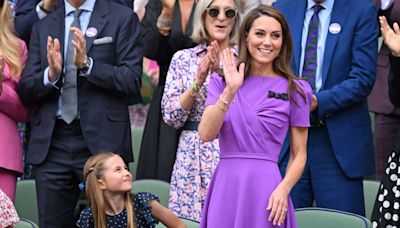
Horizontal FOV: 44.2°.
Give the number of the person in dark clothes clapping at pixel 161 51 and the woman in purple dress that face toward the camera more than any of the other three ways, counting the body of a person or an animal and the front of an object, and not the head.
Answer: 2

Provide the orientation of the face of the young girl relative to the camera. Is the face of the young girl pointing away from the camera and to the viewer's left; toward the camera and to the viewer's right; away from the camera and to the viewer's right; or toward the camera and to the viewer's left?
toward the camera and to the viewer's right

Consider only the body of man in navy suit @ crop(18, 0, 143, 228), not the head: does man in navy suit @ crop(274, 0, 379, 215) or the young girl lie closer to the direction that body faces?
the young girl

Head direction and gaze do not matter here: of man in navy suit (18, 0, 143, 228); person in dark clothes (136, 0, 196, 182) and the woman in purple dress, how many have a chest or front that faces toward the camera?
3

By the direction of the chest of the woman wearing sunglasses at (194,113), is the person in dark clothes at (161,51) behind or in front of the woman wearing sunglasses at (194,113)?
behind

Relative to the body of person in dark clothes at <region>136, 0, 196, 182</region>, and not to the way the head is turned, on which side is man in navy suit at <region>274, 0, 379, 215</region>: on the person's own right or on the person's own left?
on the person's own left

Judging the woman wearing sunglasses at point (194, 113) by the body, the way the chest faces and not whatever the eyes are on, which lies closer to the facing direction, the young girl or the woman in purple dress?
the woman in purple dress

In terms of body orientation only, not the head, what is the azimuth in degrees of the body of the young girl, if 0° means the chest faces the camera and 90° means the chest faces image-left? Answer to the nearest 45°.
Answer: approximately 315°

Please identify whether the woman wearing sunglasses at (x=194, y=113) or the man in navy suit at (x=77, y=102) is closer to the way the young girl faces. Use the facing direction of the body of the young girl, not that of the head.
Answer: the woman wearing sunglasses

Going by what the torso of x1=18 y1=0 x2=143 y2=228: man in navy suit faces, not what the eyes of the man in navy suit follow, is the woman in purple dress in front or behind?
in front
